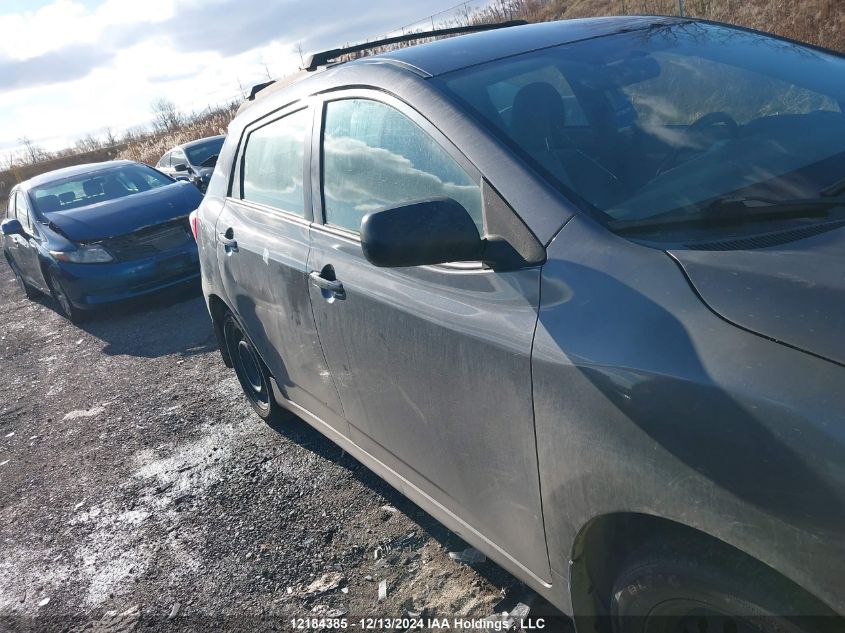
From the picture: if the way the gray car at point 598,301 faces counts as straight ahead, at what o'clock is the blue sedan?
The blue sedan is roughly at 6 o'clock from the gray car.

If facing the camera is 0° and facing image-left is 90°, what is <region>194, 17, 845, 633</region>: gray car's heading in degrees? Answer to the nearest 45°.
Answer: approximately 315°
